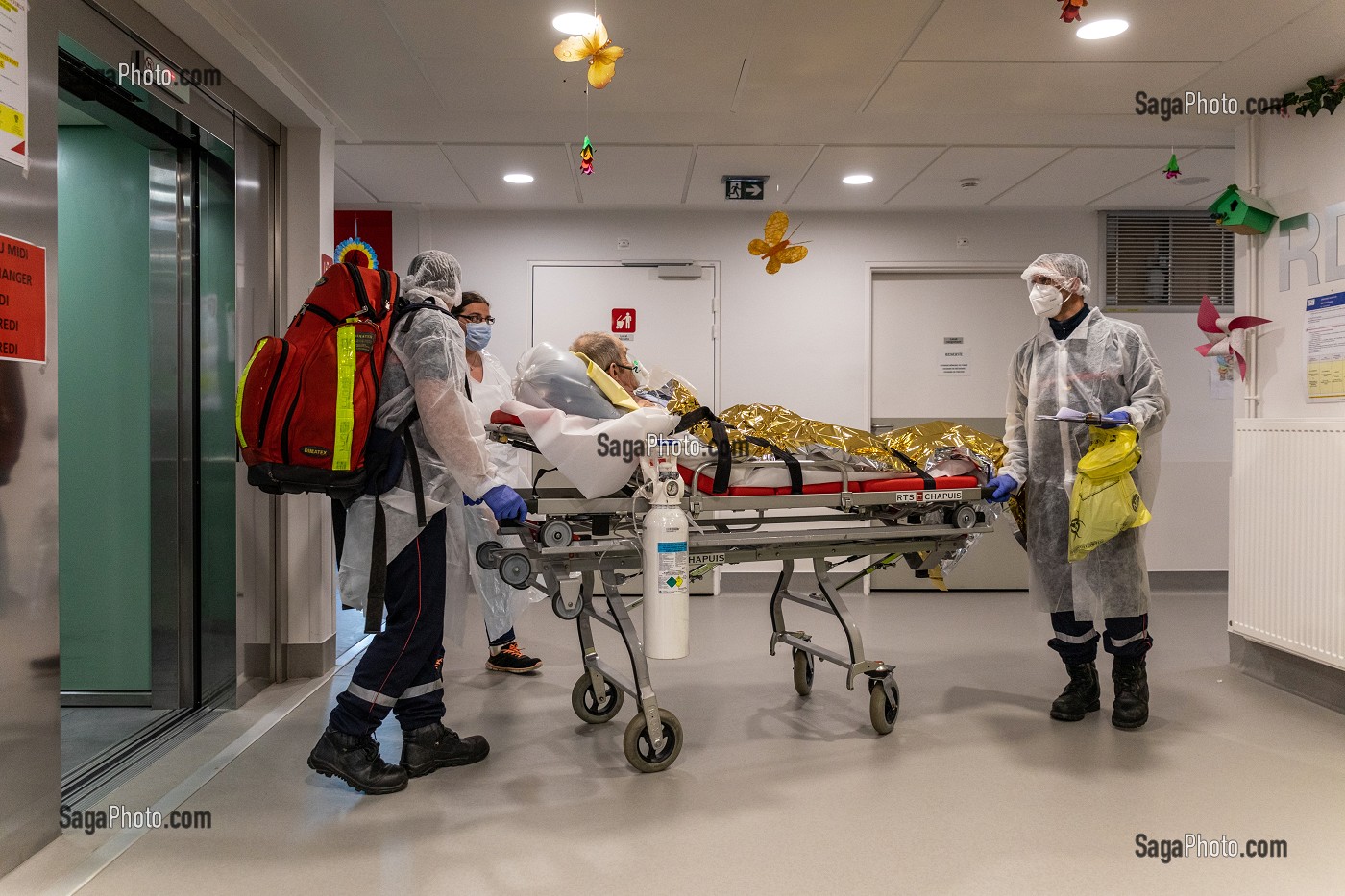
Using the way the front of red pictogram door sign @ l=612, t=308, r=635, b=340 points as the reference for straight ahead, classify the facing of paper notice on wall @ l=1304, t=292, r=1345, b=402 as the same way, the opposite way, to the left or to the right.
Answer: to the right

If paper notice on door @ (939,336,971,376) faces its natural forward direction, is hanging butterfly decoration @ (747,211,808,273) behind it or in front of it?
in front

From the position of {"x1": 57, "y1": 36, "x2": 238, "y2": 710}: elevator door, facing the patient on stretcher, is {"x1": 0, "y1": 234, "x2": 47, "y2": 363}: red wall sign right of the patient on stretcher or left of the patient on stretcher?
right

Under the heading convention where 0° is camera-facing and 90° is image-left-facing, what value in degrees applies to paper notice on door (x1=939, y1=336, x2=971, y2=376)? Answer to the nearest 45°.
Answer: approximately 0°

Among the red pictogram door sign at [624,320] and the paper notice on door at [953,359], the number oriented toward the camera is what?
2

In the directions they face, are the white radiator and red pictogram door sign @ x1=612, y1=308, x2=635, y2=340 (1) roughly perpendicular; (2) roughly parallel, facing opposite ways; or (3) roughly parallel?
roughly perpendicular

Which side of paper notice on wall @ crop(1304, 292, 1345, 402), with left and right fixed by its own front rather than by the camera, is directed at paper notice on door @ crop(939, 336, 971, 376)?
right

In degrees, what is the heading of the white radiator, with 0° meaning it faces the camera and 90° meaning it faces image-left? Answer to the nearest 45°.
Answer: approximately 45°

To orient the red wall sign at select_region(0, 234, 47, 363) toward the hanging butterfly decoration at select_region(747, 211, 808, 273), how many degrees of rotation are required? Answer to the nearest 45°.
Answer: approximately 45° to its left

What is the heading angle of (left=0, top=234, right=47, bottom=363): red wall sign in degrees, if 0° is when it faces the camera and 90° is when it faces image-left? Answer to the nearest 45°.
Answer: approximately 315°

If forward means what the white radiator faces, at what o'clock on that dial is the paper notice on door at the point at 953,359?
The paper notice on door is roughly at 3 o'clock from the white radiator.
